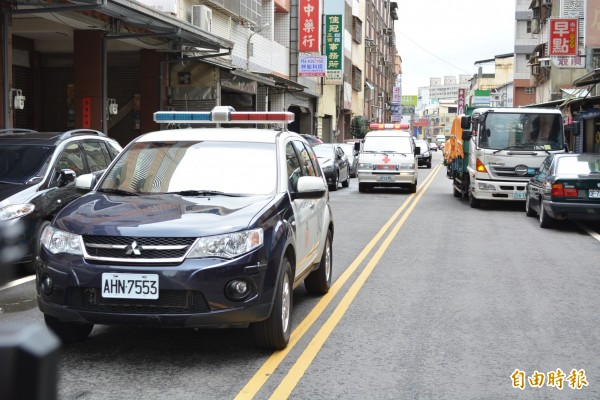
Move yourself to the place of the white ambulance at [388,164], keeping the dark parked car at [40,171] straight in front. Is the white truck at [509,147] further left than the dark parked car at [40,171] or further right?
left

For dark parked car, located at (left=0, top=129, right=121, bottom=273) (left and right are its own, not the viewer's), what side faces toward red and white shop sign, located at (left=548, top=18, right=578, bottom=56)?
back

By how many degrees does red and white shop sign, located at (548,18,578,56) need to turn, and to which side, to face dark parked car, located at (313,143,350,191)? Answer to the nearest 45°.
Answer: approximately 45° to its right

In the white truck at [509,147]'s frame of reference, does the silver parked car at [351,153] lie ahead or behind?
behind

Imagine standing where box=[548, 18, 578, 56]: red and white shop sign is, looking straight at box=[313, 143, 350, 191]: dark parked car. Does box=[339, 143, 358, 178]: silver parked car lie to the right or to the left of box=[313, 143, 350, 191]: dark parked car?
right

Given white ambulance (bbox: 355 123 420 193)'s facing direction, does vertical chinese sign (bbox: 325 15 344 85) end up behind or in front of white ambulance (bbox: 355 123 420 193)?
behind

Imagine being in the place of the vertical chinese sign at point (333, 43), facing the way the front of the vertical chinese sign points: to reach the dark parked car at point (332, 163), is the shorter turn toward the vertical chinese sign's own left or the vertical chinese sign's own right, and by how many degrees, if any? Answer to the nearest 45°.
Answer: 0° — it already faces it

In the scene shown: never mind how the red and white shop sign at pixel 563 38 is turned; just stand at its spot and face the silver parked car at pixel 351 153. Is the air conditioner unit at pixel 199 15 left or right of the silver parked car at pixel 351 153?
left

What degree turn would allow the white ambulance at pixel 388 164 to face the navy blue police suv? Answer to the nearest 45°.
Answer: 0° — it already faces it
